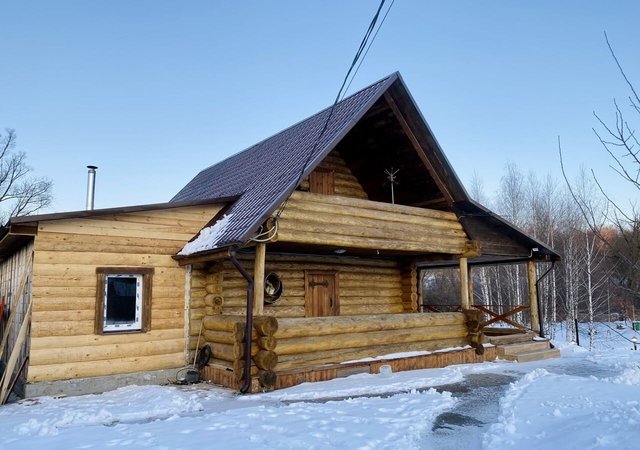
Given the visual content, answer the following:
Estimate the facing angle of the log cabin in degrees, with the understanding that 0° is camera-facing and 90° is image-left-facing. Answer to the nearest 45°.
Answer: approximately 315°
